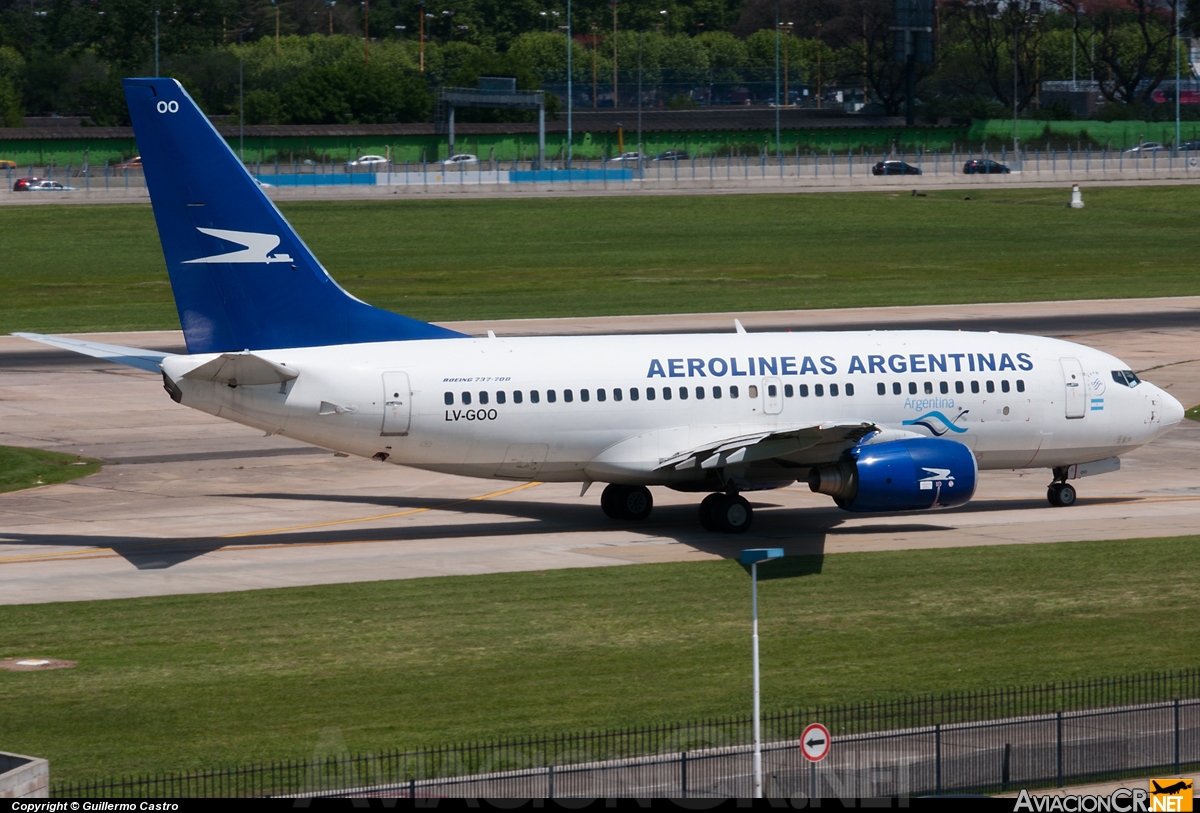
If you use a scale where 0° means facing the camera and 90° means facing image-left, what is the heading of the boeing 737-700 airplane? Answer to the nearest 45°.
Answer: approximately 270°

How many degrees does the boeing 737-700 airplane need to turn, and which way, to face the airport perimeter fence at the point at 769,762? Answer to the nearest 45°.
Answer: approximately 90° to its right
